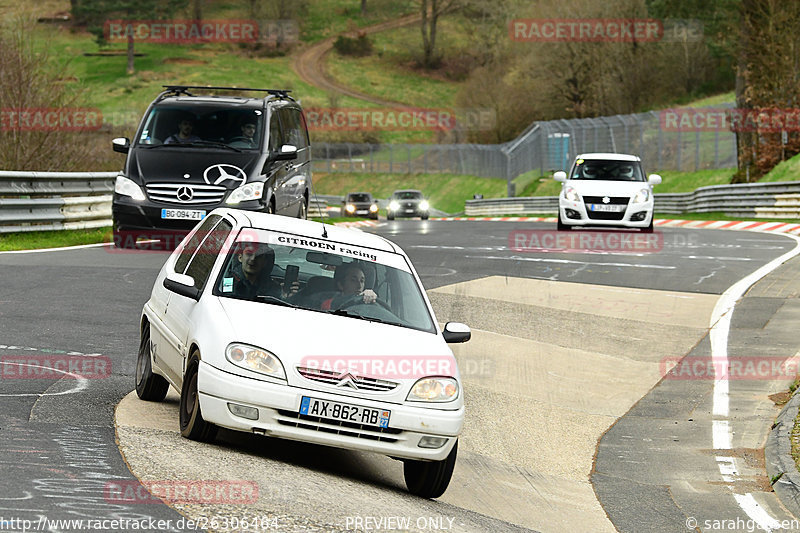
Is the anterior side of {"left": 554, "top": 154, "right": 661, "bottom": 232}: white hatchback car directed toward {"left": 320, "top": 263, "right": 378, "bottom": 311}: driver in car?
yes

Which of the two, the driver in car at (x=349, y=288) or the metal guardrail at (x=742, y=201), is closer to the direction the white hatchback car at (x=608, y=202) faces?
the driver in car

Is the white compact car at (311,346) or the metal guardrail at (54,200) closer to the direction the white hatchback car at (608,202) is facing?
the white compact car

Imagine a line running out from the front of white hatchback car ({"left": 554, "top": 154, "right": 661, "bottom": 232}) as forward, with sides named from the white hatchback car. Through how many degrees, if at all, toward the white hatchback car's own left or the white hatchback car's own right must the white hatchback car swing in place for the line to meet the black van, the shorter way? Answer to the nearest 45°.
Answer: approximately 45° to the white hatchback car's own right

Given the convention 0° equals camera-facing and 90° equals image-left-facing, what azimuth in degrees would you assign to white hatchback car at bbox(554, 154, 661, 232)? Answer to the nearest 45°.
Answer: approximately 0°

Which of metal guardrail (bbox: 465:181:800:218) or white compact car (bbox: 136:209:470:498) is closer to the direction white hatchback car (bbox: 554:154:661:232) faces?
the white compact car

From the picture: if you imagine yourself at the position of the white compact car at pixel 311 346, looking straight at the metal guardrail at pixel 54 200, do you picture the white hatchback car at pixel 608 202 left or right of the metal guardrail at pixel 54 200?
right
